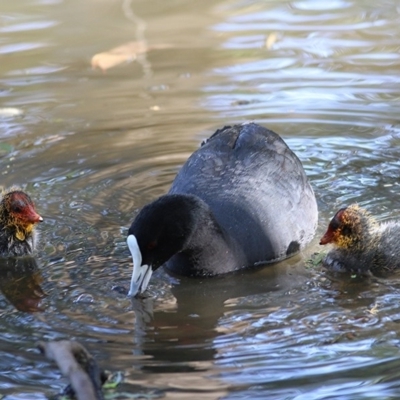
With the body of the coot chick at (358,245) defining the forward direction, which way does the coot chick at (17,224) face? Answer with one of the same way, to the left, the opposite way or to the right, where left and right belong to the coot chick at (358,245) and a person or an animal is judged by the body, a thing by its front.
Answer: the opposite way

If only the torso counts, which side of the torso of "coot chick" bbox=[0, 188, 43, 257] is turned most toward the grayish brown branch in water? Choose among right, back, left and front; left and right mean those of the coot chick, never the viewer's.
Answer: right

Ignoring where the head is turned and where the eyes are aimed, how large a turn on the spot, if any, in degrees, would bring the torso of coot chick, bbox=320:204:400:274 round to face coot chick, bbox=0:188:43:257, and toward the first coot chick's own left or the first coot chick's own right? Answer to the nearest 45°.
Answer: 0° — it already faces it

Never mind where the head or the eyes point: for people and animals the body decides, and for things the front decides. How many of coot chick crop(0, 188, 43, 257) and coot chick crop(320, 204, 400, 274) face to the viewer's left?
1

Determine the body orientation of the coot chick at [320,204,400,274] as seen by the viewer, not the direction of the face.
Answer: to the viewer's left

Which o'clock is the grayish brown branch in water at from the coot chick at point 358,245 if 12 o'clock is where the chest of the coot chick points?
The grayish brown branch in water is roughly at 10 o'clock from the coot chick.

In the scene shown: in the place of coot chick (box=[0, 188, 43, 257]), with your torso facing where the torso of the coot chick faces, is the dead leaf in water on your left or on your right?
on your left

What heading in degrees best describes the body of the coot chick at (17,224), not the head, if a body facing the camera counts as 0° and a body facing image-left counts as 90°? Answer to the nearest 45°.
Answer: approximately 270°

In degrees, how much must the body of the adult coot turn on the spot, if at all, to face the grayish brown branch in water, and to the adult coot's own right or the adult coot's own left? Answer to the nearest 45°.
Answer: approximately 45° to the adult coot's own left

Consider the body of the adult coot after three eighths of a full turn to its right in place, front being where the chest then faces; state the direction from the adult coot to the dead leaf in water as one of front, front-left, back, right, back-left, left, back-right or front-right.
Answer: front

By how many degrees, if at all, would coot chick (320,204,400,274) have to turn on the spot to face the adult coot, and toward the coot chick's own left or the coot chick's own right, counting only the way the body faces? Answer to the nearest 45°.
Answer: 0° — it already faces it
